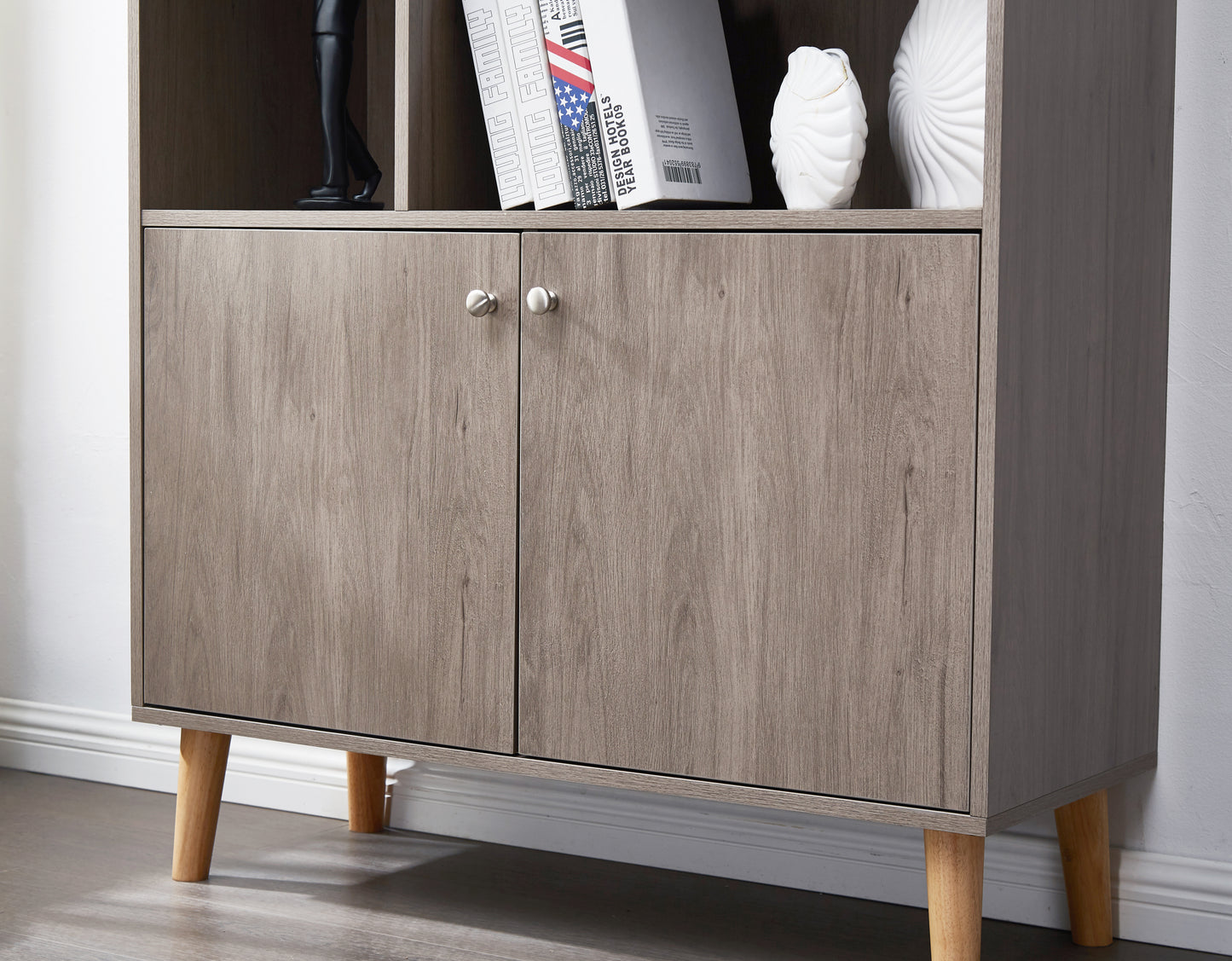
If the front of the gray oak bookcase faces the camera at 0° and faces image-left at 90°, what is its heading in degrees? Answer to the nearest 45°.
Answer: approximately 45°
